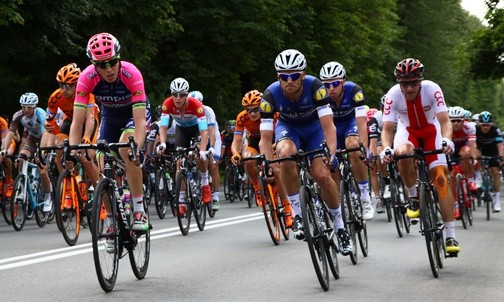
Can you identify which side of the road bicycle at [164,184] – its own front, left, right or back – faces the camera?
front

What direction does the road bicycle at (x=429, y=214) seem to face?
toward the camera

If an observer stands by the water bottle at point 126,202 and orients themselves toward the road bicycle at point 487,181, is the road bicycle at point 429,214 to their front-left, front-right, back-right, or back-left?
front-right

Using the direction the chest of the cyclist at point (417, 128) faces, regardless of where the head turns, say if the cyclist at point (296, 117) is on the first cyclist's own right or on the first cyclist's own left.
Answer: on the first cyclist's own right

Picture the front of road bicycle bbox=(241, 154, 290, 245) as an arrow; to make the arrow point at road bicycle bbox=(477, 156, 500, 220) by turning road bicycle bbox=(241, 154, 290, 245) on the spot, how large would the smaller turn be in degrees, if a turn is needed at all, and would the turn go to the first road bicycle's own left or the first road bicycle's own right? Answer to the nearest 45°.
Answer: approximately 135° to the first road bicycle's own left

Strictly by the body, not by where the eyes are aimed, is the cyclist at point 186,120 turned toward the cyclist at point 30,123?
no

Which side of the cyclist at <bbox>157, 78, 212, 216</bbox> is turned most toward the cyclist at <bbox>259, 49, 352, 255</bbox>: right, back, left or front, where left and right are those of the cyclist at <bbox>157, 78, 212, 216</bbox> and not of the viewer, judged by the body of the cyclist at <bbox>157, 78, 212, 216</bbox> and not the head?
front

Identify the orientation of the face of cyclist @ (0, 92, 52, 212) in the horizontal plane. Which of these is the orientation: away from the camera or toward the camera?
toward the camera

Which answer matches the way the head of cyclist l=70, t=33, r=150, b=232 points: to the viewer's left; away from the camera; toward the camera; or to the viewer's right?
toward the camera

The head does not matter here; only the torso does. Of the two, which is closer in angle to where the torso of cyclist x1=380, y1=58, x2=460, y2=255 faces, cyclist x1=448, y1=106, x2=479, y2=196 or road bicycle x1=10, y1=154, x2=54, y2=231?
the road bicycle

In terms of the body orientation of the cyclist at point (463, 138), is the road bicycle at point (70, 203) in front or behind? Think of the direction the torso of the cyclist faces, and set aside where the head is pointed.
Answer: in front

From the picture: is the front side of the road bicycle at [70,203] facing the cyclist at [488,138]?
no

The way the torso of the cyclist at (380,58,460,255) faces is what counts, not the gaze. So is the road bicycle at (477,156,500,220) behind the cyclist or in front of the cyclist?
behind

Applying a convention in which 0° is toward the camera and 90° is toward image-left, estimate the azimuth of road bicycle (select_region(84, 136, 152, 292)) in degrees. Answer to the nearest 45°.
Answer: approximately 0°

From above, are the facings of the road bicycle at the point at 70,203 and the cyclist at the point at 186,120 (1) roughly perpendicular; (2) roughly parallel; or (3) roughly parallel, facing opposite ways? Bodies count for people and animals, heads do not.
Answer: roughly parallel

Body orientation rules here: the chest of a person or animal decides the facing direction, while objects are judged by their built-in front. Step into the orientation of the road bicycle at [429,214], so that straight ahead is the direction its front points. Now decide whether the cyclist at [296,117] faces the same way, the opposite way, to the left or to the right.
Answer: the same way

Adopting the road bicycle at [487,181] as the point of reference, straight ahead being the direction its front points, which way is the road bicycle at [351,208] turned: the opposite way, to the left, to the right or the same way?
the same way
